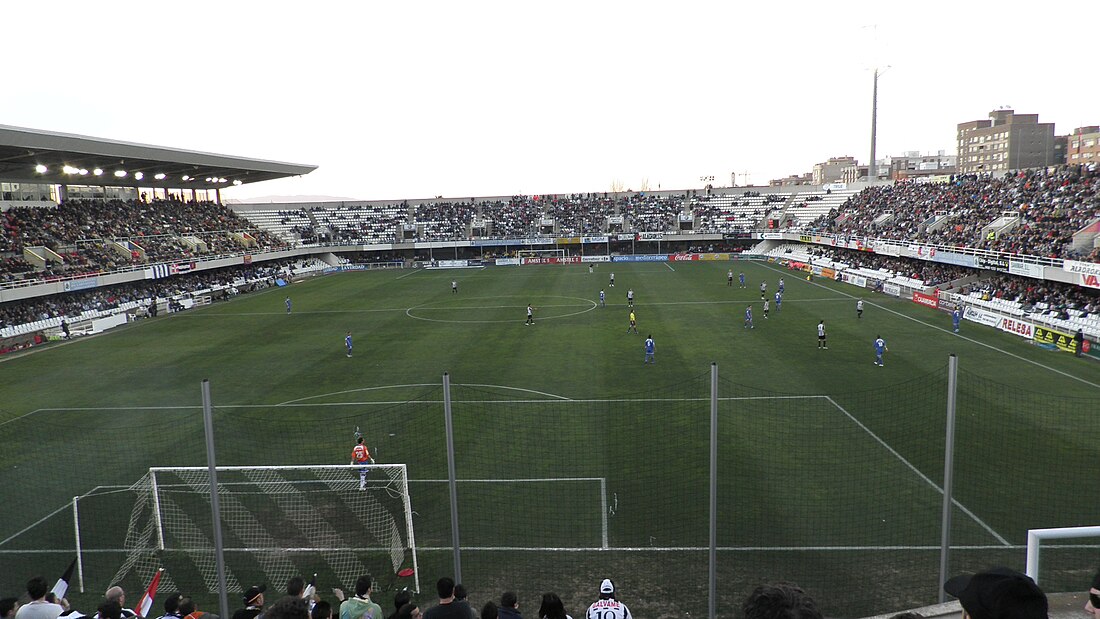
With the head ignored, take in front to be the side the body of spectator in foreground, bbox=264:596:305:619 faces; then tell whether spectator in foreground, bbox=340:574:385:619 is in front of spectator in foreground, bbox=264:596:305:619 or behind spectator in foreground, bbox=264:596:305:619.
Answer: in front

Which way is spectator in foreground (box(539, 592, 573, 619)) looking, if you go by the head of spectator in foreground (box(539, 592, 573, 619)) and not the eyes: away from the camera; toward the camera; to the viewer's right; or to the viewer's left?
away from the camera

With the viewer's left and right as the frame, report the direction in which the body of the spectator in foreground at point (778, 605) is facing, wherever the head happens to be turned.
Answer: facing away from the viewer

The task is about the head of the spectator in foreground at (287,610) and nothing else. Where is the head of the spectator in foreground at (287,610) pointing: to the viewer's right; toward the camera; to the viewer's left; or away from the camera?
away from the camera

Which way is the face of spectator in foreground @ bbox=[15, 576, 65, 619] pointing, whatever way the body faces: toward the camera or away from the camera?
away from the camera

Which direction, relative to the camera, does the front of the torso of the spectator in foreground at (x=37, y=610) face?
away from the camera

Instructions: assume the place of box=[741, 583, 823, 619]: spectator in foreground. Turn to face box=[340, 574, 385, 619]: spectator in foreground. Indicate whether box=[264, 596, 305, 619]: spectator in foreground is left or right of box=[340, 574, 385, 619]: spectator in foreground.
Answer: left

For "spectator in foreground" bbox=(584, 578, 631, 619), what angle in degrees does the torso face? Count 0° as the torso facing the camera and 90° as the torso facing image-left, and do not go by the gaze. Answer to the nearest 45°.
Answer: approximately 180°

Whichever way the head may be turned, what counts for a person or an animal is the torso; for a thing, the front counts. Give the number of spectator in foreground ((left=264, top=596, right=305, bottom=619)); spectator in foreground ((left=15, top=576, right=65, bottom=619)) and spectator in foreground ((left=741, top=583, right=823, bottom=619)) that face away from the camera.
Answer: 3

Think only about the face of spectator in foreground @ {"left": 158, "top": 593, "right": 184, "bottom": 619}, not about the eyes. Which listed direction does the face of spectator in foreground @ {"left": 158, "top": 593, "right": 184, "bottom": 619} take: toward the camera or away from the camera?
away from the camera

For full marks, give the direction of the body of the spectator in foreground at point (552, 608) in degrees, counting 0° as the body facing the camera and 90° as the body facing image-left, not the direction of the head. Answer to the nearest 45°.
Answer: approximately 180°
